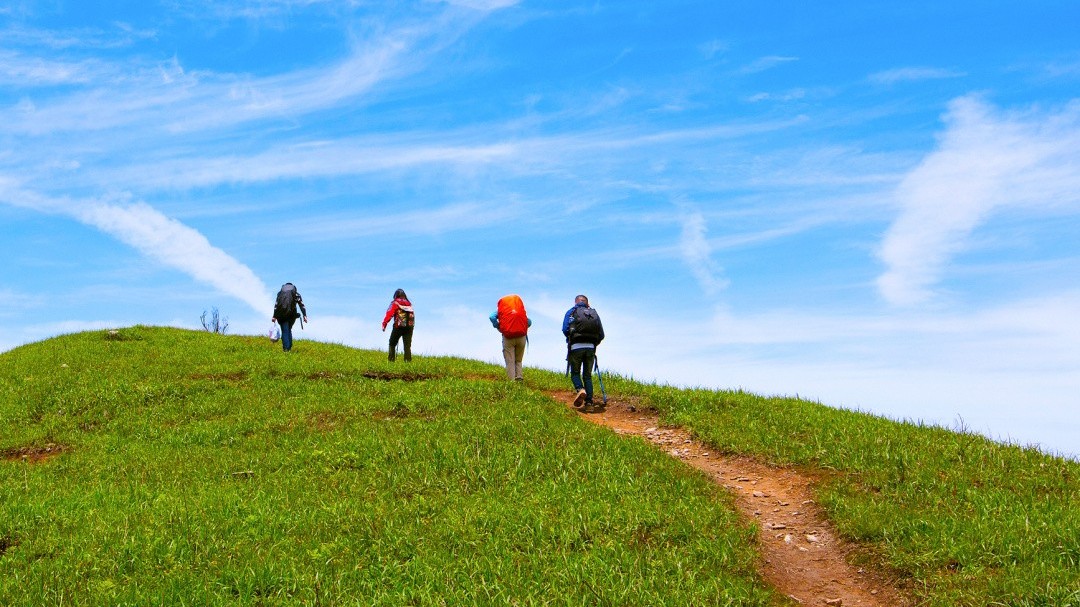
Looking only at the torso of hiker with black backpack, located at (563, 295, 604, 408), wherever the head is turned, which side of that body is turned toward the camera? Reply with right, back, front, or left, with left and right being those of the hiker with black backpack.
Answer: back

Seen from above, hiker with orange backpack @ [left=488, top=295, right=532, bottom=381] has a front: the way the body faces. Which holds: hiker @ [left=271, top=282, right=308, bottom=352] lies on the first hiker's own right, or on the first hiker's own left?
on the first hiker's own left

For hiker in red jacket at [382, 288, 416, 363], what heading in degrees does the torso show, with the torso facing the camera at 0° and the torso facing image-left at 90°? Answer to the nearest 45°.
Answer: approximately 135°

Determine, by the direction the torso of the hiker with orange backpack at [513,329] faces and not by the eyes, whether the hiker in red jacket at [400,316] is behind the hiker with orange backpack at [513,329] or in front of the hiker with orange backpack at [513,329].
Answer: in front

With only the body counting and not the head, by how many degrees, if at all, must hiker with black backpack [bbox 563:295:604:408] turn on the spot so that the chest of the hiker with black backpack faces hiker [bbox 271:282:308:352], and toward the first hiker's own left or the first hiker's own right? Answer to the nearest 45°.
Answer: approximately 45° to the first hiker's own left

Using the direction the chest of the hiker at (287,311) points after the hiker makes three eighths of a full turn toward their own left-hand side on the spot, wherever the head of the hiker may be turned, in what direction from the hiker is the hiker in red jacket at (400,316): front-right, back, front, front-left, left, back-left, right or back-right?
left

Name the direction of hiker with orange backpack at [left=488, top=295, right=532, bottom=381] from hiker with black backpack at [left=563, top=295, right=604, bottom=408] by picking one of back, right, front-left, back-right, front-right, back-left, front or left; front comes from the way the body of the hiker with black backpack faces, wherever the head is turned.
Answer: front-left

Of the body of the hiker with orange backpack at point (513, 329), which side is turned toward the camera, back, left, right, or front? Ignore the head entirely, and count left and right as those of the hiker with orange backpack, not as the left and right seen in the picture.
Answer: back

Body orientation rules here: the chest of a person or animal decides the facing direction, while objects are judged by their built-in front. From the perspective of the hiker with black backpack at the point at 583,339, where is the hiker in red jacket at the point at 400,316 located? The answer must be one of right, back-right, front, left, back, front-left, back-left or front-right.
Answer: front-left

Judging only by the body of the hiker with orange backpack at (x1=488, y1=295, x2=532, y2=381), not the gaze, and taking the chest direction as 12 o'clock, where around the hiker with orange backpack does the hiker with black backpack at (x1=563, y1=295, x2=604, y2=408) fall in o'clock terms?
The hiker with black backpack is roughly at 5 o'clock from the hiker with orange backpack.

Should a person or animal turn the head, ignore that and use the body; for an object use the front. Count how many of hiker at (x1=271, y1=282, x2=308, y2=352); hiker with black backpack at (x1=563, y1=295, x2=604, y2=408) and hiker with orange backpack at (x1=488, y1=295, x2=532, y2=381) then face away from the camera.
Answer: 3

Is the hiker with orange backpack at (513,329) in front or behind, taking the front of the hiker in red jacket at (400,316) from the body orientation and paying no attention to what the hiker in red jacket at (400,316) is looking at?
behind

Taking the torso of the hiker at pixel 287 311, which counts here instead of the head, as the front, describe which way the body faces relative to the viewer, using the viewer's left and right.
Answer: facing away from the viewer

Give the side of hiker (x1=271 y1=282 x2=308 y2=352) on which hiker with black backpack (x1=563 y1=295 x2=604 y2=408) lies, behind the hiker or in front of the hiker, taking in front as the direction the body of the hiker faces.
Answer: behind
